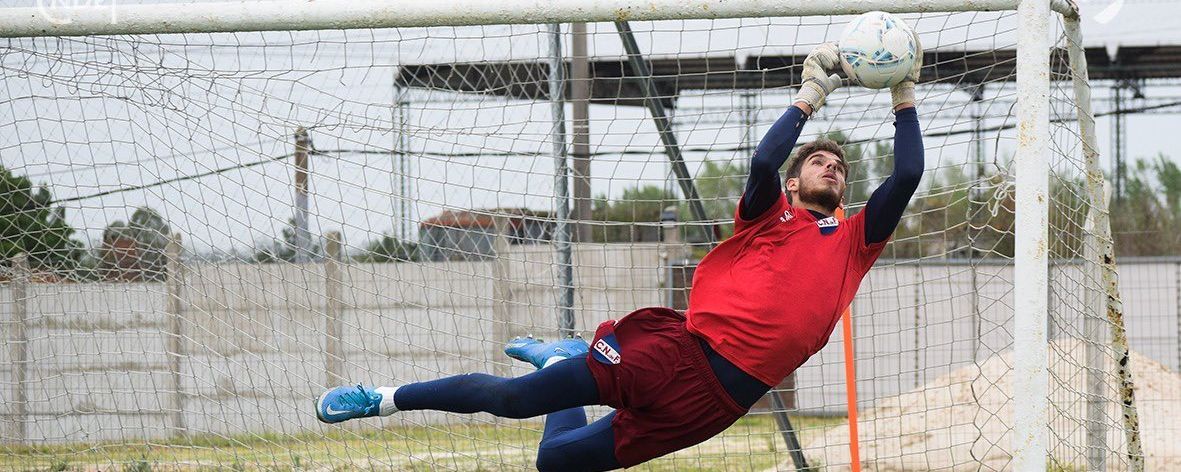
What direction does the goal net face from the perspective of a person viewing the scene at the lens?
facing the viewer

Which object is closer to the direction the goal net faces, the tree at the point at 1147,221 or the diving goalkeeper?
the diving goalkeeper

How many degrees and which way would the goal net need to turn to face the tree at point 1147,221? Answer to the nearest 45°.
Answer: approximately 135° to its left

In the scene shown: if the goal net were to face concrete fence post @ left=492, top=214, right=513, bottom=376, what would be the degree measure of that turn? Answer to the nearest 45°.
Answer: approximately 180°

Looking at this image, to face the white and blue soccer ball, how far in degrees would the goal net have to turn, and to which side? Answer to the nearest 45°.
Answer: approximately 45° to its left

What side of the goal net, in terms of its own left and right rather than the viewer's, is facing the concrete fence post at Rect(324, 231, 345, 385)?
back
